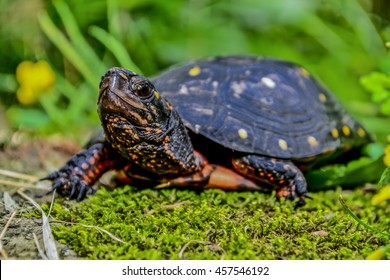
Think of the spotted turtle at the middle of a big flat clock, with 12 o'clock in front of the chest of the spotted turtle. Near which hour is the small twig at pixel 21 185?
The small twig is roughly at 1 o'clock from the spotted turtle.

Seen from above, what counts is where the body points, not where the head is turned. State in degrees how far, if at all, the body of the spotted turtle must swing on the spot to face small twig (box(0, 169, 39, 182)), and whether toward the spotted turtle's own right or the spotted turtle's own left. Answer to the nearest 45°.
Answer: approximately 45° to the spotted turtle's own right

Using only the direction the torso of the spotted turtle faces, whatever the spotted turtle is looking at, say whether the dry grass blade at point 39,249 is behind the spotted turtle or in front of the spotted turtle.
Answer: in front

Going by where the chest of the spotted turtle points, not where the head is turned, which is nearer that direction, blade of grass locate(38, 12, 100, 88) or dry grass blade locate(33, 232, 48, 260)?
the dry grass blade

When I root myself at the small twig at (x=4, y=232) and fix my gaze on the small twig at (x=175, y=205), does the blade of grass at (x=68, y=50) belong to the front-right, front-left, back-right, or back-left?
front-left

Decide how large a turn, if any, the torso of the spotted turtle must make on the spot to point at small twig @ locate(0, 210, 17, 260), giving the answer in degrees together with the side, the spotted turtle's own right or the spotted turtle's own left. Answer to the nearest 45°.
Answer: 0° — it already faces it

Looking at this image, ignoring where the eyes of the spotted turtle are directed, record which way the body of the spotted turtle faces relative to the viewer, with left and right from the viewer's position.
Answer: facing the viewer and to the left of the viewer

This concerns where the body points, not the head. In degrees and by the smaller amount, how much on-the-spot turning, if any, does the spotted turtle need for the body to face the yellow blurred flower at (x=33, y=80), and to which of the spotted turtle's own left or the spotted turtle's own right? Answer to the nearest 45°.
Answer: approximately 90° to the spotted turtle's own right

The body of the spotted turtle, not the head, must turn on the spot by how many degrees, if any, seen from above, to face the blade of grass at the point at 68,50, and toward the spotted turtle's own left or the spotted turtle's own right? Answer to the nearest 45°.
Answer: approximately 90° to the spotted turtle's own right

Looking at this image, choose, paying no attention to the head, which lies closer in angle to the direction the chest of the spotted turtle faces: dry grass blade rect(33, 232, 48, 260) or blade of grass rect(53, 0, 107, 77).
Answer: the dry grass blade

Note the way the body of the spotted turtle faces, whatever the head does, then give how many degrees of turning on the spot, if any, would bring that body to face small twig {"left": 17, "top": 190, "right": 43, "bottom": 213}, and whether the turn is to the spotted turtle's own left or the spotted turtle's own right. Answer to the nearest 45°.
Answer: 0° — it already faces it
